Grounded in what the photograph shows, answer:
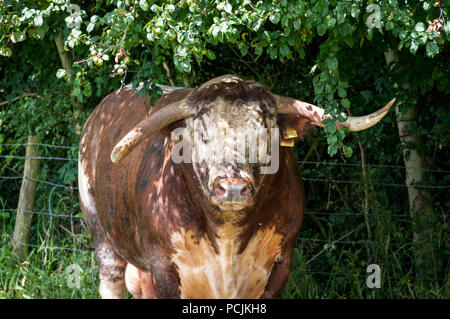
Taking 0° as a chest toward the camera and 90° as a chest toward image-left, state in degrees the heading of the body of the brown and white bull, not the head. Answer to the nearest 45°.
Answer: approximately 315°

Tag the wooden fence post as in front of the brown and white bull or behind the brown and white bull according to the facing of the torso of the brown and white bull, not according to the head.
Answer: behind
